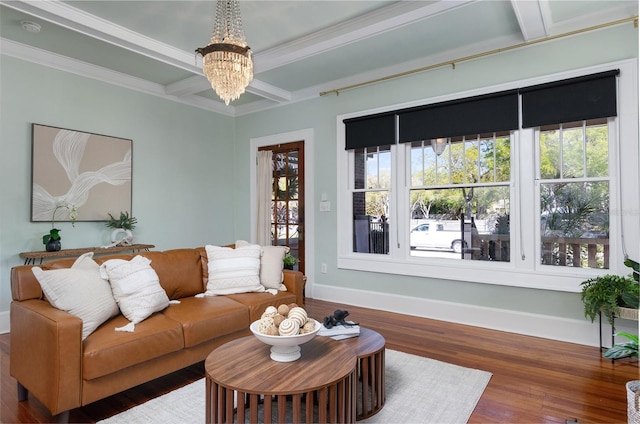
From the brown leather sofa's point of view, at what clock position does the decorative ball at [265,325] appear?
The decorative ball is roughly at 12 o'clock from the brown leather sofa.

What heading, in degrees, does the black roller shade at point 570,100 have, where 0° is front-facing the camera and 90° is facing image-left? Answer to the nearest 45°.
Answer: approximately 45°

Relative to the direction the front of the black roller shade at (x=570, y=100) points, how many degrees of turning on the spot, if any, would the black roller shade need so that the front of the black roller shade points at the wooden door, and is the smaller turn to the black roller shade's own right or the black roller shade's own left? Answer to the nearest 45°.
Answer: approximately 45° to the black roller shade's own right

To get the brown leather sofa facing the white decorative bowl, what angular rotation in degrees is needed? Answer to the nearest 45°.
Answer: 0° — it already faces it

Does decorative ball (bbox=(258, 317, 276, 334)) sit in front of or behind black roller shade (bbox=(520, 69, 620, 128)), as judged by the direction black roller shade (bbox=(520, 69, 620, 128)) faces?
in front

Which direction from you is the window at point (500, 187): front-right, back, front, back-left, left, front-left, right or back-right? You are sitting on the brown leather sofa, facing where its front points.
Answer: front-left

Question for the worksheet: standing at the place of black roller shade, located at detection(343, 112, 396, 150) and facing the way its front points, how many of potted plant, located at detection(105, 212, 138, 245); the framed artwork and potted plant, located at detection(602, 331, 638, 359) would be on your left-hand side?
1

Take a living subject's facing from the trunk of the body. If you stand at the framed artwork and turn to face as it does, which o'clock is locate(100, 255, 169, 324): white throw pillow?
The white throw pillow is roughly at 1 o'clock from the framed artwork.

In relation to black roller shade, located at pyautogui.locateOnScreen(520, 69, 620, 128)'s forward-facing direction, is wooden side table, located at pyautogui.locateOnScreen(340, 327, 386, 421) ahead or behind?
ahead

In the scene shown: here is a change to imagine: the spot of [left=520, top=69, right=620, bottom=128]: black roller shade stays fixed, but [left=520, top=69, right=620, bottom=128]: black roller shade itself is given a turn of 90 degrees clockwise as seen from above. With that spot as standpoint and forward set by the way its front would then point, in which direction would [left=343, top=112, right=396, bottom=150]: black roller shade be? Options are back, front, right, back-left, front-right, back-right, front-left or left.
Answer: front-left

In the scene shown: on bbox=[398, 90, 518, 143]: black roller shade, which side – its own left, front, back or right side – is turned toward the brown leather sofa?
front

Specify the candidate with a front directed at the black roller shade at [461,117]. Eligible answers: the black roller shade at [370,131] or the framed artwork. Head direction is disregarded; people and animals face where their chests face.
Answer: the framed artwork

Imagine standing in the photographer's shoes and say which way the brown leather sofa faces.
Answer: facing the viewer and to the right of the viewer
